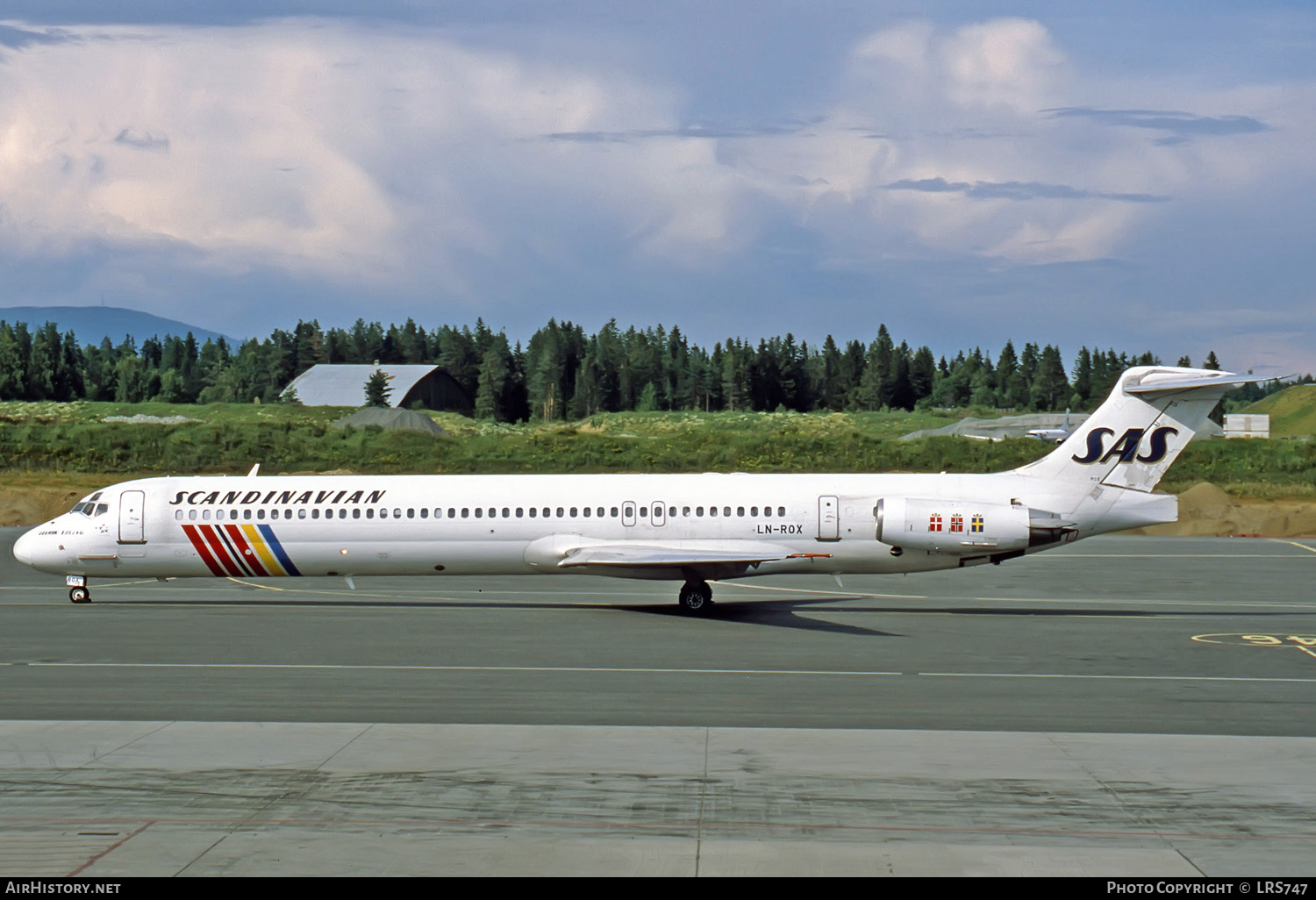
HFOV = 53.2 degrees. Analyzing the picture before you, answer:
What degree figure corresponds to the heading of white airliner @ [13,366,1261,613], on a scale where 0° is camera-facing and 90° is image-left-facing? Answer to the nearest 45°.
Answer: approximately 90°
